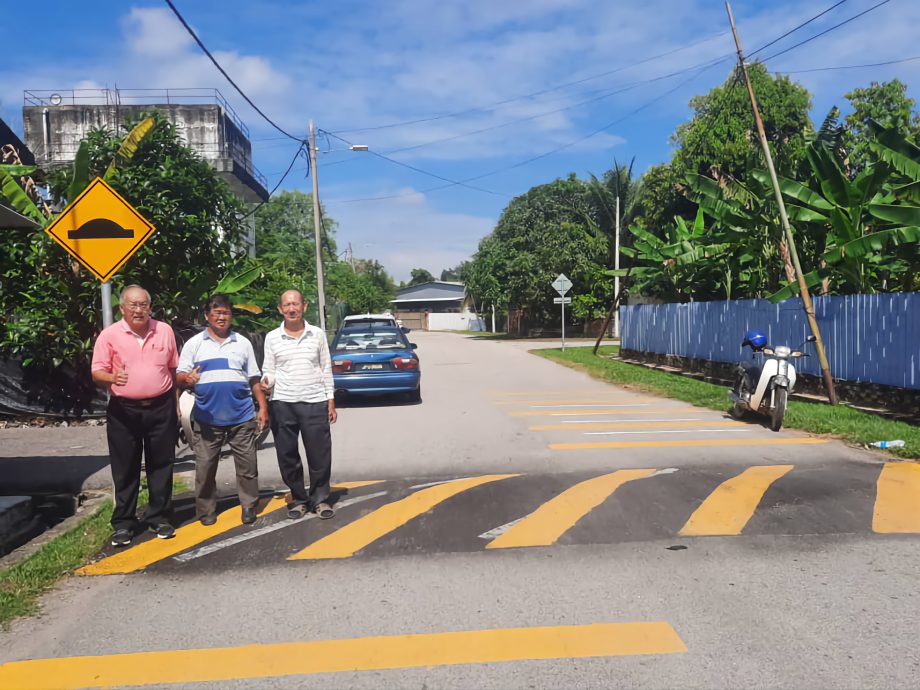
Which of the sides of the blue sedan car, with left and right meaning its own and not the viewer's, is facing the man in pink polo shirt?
back

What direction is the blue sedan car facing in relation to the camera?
away from the camera

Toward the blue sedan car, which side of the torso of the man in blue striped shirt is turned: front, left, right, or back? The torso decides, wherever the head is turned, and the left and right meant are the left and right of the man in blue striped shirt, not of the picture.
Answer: back

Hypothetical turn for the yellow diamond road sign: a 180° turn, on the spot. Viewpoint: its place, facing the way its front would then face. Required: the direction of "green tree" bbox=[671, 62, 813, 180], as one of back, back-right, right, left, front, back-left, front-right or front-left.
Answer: front-right

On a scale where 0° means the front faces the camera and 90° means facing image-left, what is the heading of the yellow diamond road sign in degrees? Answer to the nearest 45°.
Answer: approximately 0°

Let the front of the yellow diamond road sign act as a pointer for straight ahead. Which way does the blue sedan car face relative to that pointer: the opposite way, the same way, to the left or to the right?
the opposite way
